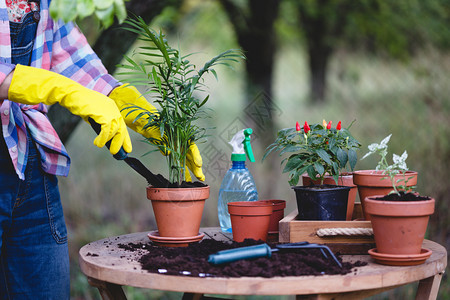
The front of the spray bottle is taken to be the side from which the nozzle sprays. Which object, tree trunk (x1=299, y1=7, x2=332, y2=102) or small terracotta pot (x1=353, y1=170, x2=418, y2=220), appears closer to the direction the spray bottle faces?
the small terracotta pot

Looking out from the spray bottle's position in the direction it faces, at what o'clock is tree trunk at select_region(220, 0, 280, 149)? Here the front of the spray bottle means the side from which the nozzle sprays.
The tree trunk is roughly at 9 o'clock from the spray bottle.

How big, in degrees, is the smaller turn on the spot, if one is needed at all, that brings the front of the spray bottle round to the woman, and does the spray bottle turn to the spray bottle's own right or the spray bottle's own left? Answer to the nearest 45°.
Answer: approximately 180°

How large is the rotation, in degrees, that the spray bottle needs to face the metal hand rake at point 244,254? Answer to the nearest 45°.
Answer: approximately 90° to its right

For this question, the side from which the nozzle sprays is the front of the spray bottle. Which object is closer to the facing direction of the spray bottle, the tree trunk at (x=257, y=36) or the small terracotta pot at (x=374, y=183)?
the small terracotta pot

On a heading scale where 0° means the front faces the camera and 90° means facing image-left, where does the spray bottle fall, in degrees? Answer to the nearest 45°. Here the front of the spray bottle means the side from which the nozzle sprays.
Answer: approximately 270°
